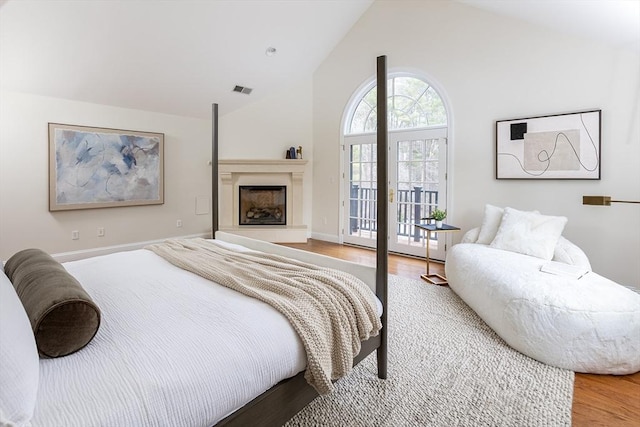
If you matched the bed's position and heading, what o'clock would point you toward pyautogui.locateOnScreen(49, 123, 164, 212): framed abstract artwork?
The framed abstract artwork is roughly at 10 o'clock from the bed.

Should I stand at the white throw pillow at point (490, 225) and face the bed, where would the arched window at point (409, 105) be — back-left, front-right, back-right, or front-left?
back-right

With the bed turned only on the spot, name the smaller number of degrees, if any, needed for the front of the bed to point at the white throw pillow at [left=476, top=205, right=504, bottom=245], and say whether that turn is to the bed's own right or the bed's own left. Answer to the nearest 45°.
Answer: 0° — it already faces it

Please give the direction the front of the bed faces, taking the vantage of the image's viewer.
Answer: facing away from the viewer and to the right of the viewer
